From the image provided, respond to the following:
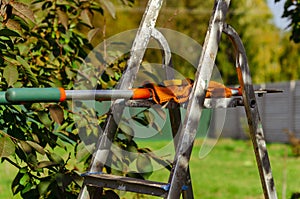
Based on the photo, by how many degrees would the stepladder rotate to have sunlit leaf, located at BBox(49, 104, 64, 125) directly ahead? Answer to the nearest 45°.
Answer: approximately 45° to its right

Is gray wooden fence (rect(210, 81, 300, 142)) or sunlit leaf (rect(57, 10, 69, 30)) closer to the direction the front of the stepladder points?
the sunlit leaf

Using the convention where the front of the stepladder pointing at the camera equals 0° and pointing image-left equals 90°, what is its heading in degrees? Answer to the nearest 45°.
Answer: approximately 45°

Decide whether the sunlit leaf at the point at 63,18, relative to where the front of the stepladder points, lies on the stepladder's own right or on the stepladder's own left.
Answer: on the stepladder's own right
